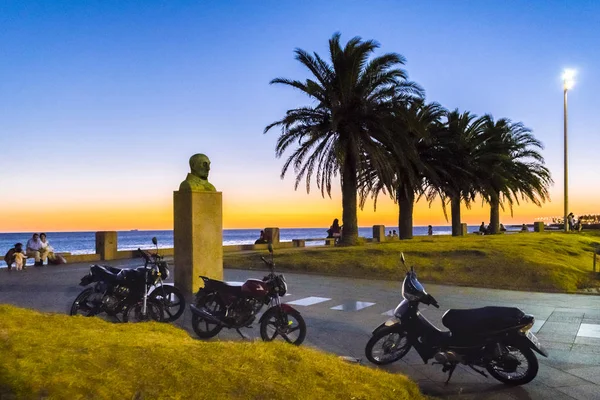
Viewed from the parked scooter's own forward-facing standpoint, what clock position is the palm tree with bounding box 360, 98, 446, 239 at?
The palm tree is roughly at 3 o'clock from the parked scooter.

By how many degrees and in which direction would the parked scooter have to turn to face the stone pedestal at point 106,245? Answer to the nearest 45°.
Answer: approximately 45° to its right

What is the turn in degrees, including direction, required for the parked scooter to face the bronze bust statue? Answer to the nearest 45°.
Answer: approximately 45° to its right

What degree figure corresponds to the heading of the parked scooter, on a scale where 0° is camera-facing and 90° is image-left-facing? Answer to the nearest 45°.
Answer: approximately 90°
